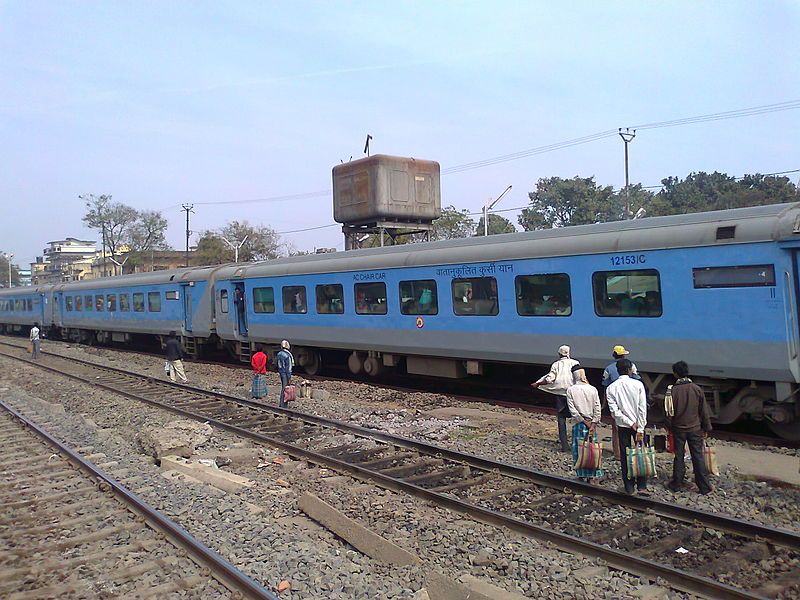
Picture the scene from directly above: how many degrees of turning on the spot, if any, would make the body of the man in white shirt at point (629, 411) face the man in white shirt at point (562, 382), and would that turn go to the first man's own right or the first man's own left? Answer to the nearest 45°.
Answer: approximately 45° to the first man's own left

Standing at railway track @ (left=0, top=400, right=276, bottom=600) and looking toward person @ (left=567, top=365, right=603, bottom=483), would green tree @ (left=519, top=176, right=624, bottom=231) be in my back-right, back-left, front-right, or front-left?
front-left

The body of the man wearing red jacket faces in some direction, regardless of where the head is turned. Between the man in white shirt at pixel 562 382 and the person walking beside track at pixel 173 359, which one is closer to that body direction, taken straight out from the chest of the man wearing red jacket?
the person walking beside track

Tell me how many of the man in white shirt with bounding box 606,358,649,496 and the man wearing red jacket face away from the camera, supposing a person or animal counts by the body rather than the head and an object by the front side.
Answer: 2

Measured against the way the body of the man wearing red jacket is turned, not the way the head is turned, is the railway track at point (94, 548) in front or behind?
behind

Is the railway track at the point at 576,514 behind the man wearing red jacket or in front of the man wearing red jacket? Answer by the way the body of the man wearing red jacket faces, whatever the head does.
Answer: behind

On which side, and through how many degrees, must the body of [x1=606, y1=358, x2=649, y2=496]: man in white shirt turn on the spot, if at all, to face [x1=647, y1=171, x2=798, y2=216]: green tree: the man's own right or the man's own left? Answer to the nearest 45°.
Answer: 0° — they already face it

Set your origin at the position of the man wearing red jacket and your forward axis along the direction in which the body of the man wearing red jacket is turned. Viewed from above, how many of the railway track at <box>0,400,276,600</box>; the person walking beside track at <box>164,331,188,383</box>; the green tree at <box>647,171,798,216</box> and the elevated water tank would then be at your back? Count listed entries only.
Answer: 1

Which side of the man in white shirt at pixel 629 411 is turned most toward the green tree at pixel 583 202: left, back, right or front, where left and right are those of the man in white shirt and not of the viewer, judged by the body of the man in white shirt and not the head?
front

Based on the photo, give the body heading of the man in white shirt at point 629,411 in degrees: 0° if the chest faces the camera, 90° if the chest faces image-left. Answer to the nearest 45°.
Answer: approximately 180°

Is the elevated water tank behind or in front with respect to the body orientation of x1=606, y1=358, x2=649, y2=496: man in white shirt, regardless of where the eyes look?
in front

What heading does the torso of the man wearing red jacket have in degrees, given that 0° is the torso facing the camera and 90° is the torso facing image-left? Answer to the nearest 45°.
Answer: approximately 180°

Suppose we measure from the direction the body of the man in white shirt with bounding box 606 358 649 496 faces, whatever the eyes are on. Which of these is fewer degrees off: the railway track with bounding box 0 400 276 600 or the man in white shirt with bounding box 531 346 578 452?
the man in white shirt

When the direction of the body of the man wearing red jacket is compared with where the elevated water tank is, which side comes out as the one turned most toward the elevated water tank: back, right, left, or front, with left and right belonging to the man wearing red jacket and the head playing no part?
front

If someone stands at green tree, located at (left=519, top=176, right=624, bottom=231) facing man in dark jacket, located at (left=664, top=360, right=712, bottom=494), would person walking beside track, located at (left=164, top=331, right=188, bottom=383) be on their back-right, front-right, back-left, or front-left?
front-right
